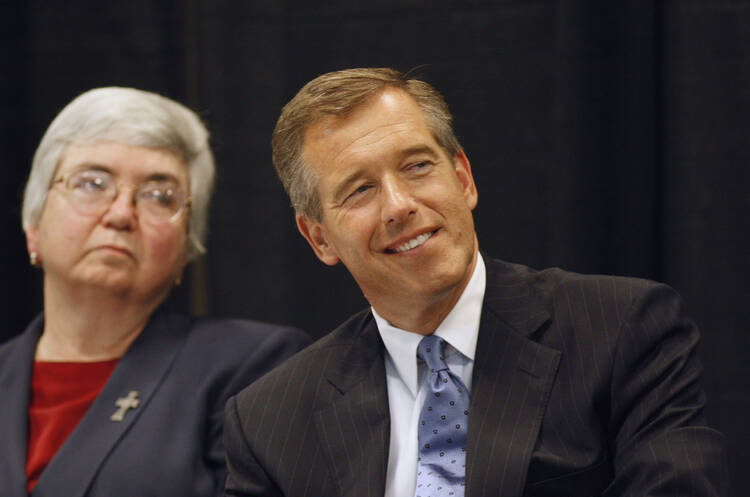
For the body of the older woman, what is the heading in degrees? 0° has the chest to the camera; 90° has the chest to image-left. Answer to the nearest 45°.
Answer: approximately 45°

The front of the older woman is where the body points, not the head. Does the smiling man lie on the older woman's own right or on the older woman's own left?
on the older woman's own left

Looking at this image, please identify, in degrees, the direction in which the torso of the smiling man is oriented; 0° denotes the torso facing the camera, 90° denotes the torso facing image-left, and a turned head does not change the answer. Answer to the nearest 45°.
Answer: approximately 0°

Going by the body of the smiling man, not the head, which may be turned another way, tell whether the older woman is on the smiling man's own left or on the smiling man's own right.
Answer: on the smiling man's own right
